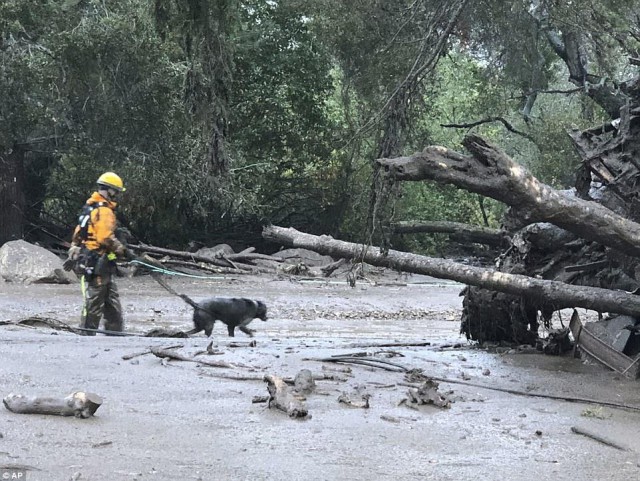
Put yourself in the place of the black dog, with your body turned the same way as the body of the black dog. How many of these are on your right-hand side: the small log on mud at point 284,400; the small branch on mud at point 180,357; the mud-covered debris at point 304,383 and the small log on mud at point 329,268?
3

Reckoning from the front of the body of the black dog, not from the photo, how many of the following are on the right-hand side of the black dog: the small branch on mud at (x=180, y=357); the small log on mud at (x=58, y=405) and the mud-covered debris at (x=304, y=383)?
3

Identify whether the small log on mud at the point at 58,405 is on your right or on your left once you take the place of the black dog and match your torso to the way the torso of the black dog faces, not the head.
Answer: on your right

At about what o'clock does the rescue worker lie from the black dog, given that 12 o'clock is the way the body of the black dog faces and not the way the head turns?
The rescue worker is roughly at 5 o'clock from the black dog.

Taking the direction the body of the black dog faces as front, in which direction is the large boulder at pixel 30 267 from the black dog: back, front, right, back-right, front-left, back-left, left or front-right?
back-left

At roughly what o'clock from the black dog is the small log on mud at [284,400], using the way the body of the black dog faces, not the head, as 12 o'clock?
The small log on mud is roughly at 3 o'clock from the black dog.

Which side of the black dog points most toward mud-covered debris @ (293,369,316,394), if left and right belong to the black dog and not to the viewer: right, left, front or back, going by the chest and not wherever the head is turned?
right

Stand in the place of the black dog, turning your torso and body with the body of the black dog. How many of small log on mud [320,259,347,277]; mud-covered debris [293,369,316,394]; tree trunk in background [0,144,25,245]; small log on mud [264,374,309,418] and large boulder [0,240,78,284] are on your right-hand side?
2

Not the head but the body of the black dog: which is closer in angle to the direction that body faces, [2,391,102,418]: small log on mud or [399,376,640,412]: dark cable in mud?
the dark cable in mud

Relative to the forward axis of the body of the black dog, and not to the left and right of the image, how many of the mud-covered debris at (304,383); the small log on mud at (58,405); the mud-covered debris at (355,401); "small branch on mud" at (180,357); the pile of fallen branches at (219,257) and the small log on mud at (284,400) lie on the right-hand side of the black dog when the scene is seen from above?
5

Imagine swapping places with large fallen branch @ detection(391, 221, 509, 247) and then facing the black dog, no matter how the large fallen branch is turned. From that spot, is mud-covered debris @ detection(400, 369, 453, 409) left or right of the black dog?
left

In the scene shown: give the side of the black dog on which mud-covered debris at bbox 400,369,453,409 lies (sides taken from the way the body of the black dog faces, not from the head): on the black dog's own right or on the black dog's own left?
on the black dog's own right

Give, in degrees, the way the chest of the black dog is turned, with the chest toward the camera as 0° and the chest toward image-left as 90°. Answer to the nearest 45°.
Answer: approximately 270°

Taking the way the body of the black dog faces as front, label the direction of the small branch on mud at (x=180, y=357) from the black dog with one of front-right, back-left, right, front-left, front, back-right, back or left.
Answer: right

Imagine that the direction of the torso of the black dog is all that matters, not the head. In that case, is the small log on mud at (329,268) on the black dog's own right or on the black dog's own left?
on the black dog's own left
